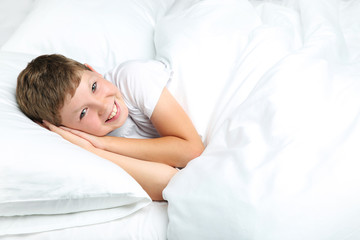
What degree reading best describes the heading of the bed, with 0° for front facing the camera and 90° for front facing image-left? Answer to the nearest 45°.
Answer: approximately 270°
